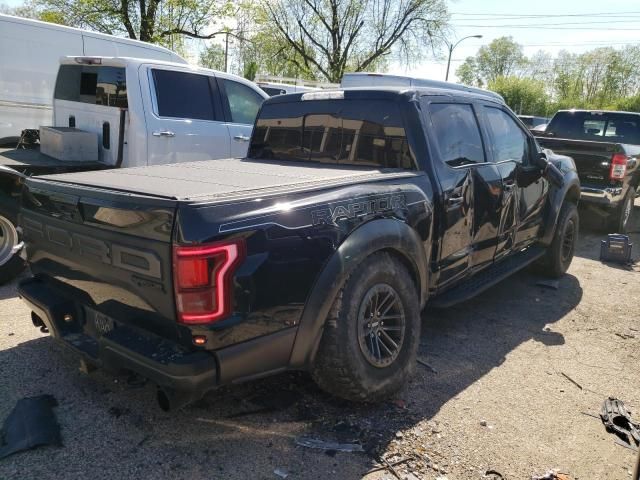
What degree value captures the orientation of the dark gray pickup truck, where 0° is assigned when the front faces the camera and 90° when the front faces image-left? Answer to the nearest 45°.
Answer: approximately 225°

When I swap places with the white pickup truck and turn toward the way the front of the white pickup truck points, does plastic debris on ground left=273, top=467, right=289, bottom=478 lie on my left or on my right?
on my right

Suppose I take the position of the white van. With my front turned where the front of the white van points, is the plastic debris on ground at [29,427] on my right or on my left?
on my right

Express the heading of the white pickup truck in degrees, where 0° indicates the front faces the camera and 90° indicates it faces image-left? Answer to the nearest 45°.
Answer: approximately 225°

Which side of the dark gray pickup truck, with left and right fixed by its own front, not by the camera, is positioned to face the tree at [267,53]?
left

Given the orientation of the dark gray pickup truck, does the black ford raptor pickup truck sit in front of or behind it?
behind

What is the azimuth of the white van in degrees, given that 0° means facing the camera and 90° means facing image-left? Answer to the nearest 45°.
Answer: approximately 225°

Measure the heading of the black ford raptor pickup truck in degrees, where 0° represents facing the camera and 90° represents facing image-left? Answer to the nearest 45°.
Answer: approximately 225°
